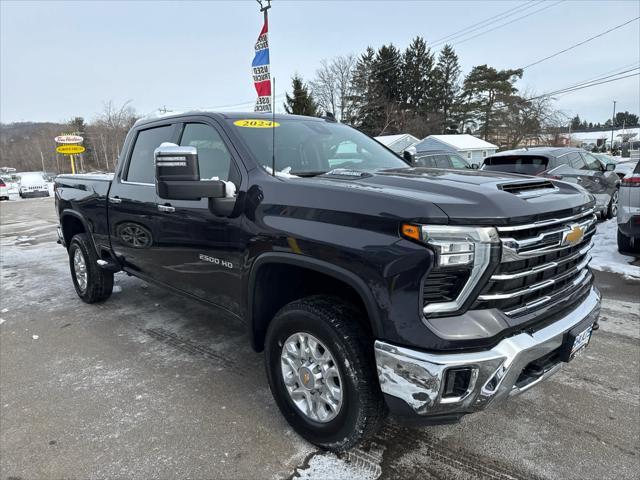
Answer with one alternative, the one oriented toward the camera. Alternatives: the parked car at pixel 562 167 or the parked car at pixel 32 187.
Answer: the parked car at pixel 32 187

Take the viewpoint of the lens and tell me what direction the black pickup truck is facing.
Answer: facing the viewer and to the right of the viewer

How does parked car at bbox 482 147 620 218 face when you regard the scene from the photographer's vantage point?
facing away from the viewer and to the right of the viewer

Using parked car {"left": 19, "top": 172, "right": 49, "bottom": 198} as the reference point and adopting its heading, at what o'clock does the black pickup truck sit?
The black pickup truck is roughly at 12 o'clock from the parked car.

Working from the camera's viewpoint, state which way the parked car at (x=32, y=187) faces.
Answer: facing the viewer

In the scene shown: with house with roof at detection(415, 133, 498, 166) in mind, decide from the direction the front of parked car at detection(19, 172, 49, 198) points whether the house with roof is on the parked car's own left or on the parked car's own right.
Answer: on the parked car's own left

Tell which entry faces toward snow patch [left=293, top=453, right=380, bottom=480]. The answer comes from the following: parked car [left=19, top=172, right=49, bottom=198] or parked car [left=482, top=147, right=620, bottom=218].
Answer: parked car [left=19, top=172, right=49, bottom=198]

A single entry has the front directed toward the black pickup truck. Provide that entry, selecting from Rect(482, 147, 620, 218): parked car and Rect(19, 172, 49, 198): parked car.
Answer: Rect(19, 172, 49, 198): parked car

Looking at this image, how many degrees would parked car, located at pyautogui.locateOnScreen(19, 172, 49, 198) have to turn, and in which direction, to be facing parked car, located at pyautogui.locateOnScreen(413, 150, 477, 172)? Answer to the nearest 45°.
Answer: approximately 45° to its left

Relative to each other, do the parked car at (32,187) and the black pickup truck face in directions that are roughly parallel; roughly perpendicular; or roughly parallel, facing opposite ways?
roughly parallel

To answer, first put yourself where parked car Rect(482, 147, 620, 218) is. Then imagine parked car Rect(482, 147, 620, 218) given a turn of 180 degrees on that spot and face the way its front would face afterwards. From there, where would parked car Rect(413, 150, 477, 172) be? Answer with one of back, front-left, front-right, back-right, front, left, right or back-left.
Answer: right

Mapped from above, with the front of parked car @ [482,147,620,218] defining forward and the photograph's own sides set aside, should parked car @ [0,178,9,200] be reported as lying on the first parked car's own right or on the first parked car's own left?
on the first parked car's own left

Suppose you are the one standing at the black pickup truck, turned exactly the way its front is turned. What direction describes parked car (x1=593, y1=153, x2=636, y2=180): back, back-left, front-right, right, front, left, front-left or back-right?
left
